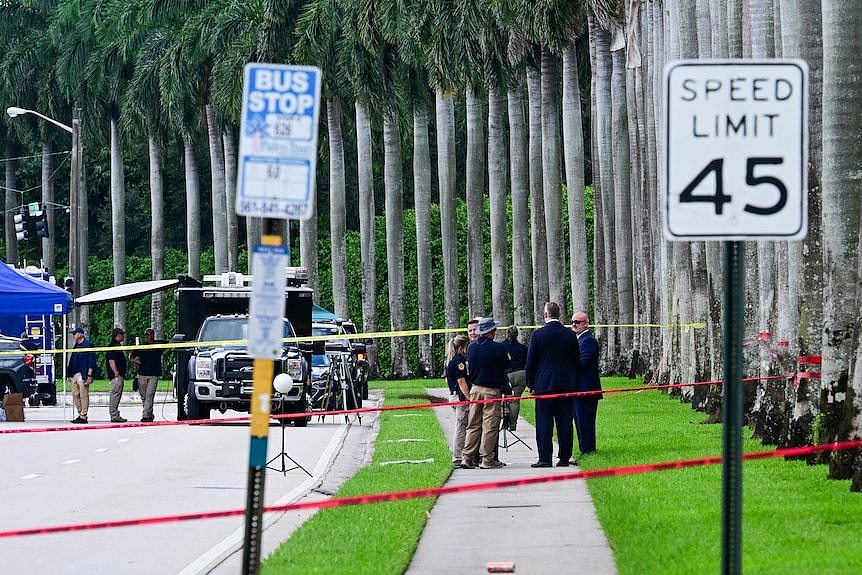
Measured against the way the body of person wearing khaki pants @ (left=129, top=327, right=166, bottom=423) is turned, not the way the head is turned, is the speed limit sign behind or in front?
in front

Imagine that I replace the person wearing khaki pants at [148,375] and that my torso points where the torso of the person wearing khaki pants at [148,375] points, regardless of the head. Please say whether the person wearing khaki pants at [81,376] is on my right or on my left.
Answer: on my right

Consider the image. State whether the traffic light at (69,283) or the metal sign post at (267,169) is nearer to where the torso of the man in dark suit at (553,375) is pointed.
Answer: the traffic light

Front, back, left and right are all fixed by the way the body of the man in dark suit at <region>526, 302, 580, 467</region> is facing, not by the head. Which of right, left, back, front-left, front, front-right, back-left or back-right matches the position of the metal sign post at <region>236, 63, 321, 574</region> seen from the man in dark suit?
back

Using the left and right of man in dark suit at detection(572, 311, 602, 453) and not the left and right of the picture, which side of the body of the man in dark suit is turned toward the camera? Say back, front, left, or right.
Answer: left

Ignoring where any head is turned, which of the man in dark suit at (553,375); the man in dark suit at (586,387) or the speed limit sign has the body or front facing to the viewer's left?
the man in dark suit at (586,387)

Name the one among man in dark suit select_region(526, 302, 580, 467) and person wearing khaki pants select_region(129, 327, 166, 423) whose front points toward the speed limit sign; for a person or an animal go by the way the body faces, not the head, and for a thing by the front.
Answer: the person wearing khaki pants

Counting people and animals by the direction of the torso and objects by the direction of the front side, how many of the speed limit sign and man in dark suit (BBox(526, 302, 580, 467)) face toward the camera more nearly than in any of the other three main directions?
1

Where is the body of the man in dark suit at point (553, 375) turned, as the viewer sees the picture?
away from the camera

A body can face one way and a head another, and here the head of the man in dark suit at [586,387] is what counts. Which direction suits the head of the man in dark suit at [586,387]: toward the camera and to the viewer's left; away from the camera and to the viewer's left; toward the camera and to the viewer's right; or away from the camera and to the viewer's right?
toward the camera and to the viewer's left

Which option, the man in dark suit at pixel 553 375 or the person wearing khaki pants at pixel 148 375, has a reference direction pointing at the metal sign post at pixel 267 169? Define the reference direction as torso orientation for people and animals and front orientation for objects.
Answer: the person wearing khaki pants
